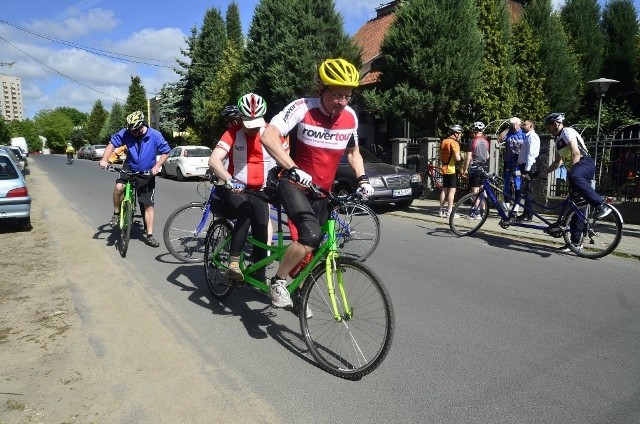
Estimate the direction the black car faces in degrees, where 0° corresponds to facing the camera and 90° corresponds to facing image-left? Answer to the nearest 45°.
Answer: approximately 315°

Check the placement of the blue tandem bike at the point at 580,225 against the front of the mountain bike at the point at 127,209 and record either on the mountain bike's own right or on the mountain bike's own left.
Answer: on the mountain bike's own left

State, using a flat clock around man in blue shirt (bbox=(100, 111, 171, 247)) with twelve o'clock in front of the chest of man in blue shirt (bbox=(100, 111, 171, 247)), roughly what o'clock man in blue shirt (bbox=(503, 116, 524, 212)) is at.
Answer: man in blue shirt (bbox=(503, 116, 524, 212)) is roughly at 9 o'clock from man in blue shirt (bbox=(100, 111, 171, 247)).

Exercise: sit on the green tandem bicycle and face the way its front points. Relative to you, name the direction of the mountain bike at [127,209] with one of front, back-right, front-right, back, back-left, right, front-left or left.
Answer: back
